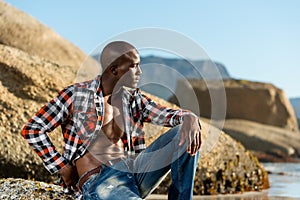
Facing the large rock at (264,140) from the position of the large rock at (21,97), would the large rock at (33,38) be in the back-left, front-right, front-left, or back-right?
front-left

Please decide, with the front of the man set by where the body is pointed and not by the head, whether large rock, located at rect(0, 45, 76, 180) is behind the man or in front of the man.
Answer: behind

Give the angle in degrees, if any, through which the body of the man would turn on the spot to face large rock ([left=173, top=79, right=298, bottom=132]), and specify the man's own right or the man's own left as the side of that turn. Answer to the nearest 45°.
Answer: approximately 135° to the man's own left

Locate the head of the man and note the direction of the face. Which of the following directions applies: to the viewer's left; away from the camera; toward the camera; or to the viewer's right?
to the viewer's right

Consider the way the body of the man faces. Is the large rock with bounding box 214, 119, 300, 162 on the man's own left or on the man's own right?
on the man's own left

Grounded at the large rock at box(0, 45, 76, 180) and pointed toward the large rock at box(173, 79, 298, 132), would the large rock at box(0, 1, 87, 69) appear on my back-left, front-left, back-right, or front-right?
front-left

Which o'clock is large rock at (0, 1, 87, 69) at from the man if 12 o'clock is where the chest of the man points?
The large rock is roughly at 7 o'clock from the man.

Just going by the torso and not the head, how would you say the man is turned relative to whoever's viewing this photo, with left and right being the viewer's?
facing the viewer and to the right of the viewer

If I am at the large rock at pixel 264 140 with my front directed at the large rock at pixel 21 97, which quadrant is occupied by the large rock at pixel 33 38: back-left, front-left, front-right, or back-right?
front-right
